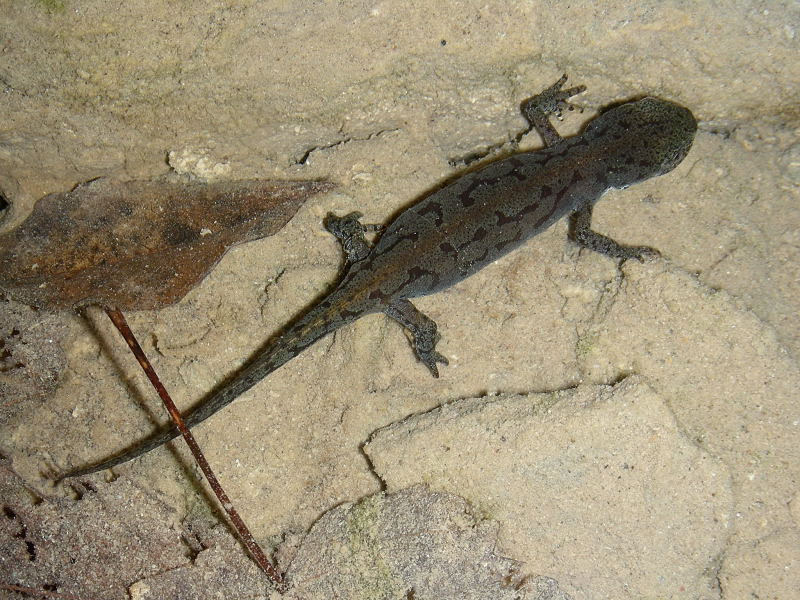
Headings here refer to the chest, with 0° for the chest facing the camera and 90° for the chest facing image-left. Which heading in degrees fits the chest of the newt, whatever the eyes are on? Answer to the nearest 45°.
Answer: approximately 225°

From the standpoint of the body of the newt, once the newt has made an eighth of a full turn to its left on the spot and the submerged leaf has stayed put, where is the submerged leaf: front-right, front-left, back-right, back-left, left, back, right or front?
left

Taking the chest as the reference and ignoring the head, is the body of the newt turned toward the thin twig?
no
